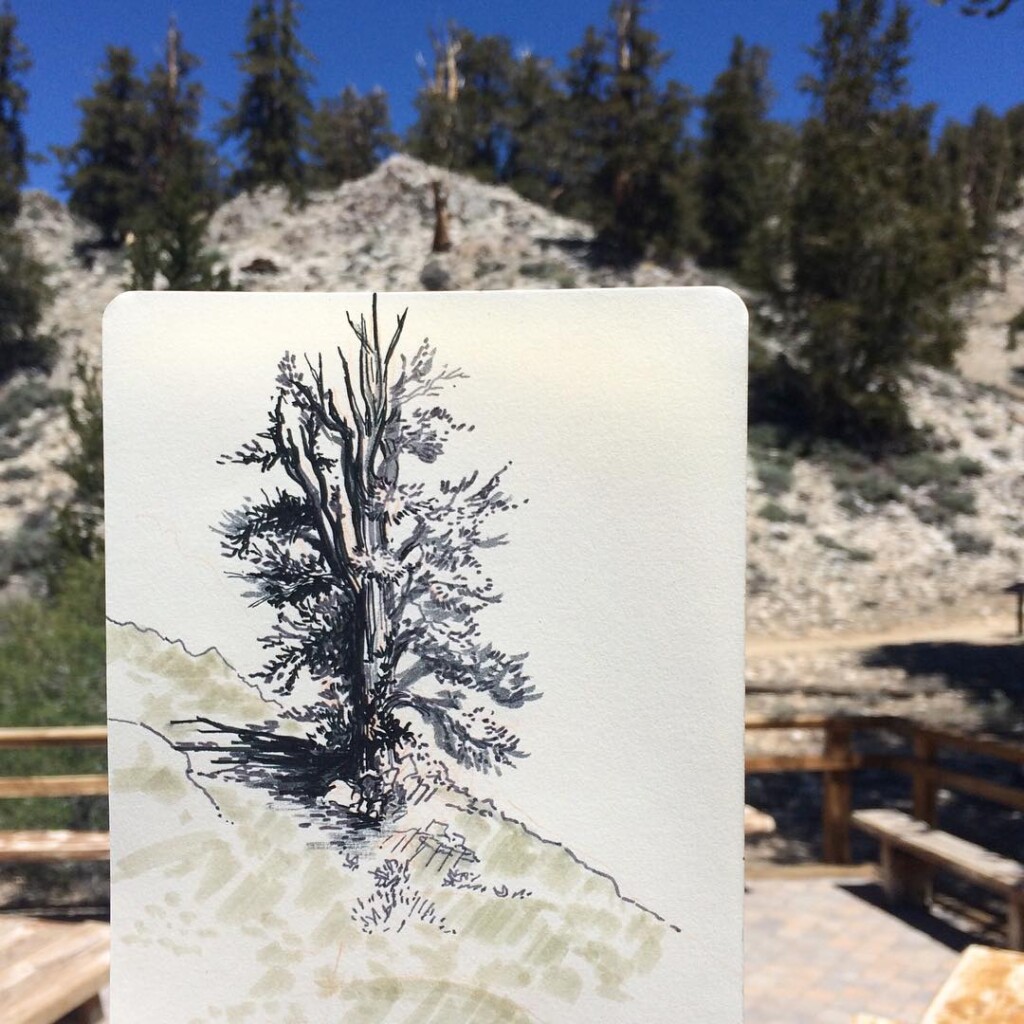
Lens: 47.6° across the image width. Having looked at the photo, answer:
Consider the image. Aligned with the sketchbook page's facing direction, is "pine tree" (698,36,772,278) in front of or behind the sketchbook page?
behind

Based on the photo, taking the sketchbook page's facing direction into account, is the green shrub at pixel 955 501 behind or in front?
behind

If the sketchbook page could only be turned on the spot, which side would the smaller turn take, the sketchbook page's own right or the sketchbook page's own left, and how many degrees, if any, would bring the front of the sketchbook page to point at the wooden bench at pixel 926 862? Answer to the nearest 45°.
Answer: approximately 135° to the sketchbook page's own left

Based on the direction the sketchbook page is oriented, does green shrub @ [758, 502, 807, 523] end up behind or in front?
behind

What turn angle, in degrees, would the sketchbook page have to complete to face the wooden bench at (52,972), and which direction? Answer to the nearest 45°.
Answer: approximately 135° to its right

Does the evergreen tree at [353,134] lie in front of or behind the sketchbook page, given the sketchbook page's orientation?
behind

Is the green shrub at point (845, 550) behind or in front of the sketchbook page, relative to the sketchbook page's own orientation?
behind

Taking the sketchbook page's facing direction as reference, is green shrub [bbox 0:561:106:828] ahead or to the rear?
to the rear

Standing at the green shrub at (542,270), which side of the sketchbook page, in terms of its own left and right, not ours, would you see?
back

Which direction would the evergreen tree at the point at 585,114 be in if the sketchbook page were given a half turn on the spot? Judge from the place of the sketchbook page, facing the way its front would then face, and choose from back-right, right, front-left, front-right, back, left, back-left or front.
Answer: front

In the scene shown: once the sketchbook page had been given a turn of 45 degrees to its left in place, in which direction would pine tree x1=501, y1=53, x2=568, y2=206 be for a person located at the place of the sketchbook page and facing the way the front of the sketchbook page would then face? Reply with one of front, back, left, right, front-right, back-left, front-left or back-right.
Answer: back-left

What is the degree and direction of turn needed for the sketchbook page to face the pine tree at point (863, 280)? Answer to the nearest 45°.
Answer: approximately 135° to its left

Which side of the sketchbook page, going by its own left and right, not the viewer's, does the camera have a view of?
front

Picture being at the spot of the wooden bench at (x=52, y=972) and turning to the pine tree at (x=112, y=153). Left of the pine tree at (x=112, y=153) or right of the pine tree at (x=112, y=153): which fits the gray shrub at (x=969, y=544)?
right

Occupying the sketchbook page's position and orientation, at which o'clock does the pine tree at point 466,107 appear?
The pine tree is roughly at 6 o'clock from the sketchbook page.

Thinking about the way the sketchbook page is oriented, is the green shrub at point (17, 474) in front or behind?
behind

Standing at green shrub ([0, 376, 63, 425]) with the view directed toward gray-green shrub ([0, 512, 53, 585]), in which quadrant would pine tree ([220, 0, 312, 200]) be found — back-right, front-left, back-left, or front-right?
back-left

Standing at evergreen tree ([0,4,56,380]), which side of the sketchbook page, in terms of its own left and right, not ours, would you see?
back

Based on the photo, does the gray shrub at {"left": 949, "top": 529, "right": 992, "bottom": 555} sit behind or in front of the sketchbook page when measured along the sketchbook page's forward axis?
behind
